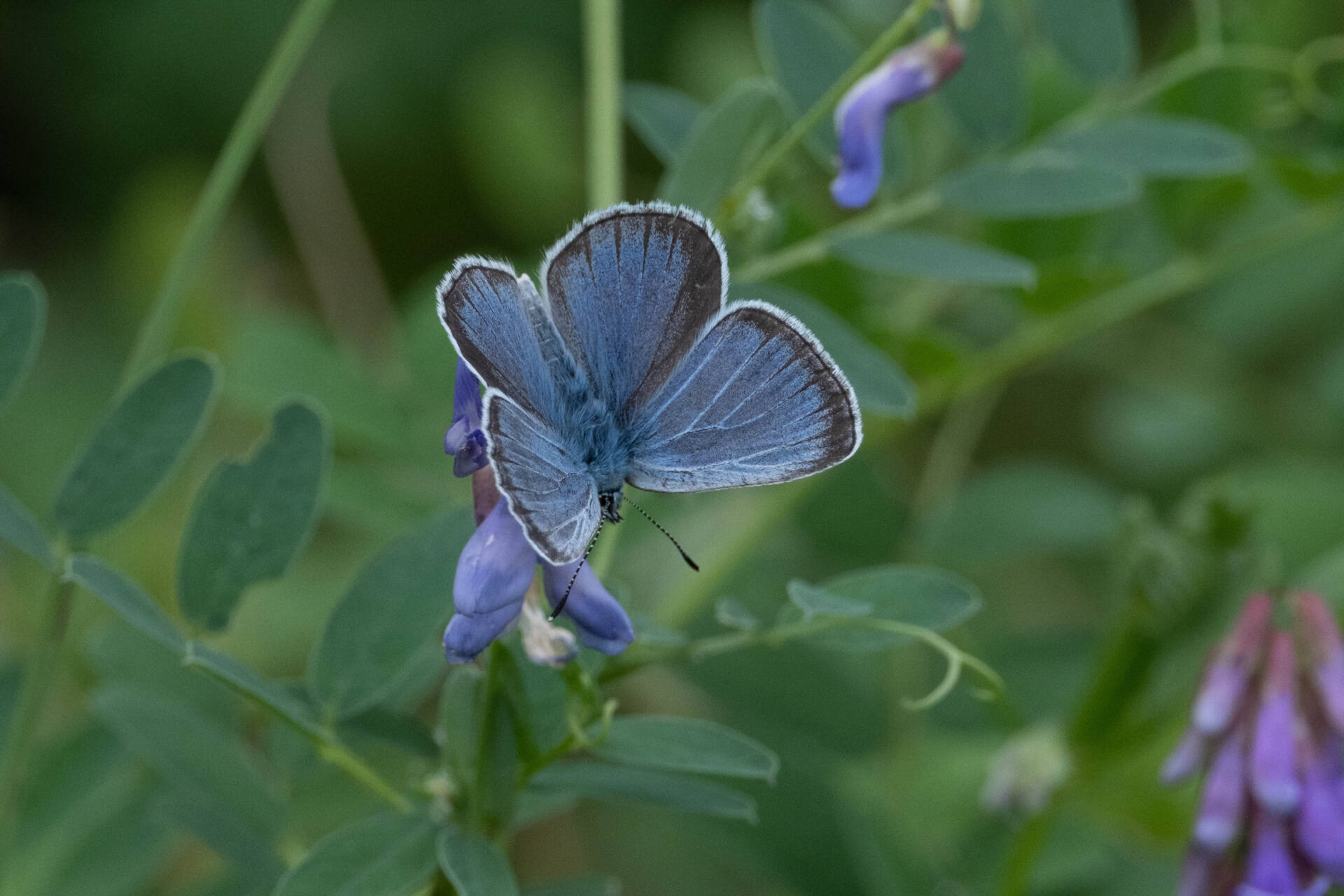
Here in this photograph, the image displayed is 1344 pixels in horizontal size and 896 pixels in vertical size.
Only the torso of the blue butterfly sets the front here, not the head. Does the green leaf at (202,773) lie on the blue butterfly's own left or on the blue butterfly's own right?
on the blue butterfly's own right

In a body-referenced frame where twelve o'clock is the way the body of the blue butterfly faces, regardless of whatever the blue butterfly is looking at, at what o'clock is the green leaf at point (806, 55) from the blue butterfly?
The green leaf is roughly at 7 o'clock from the blue butterfly.

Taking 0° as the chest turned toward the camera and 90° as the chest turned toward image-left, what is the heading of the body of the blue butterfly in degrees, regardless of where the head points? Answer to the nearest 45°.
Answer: approximately 0°

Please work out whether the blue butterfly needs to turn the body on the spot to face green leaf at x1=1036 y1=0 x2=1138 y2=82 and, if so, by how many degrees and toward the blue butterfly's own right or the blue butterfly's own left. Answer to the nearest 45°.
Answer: approximately 135° to the blue butterfly's own left
